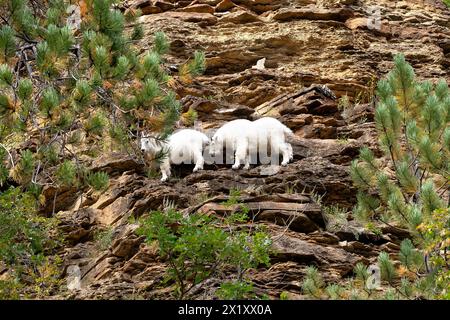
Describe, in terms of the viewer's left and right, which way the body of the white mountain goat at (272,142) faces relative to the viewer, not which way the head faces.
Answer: facing to the left of the viewer

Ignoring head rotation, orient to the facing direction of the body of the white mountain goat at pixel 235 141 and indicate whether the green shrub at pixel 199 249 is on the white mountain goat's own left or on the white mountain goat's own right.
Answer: on the white mountain goat's own left

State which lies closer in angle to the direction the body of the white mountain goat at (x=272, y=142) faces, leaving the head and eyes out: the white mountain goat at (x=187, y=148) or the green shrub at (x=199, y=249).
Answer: the white mountain goat

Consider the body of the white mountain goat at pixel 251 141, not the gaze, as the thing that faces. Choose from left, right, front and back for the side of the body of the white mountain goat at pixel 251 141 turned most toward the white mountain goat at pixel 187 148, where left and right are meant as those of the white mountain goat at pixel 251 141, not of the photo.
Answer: front

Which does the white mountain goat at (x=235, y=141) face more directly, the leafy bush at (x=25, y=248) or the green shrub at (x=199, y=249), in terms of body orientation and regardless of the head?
the leafy bush

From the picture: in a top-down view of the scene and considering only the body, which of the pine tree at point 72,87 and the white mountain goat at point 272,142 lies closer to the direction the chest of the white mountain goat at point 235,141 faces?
the pine tree

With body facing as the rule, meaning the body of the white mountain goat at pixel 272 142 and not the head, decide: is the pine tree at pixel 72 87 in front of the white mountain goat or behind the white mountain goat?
in front

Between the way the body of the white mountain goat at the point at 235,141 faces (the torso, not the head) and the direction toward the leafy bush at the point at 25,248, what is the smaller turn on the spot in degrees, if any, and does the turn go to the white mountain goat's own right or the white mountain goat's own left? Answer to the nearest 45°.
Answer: approximately 45° to the white mountain goat's own left

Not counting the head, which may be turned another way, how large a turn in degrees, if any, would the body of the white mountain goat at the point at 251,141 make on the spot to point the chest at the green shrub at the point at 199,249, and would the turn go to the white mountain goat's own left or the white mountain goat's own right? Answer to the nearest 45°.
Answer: approximately 90° to the white mountain goat's own left

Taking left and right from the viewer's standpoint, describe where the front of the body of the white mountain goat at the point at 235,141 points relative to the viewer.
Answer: facing to the left of the viewer

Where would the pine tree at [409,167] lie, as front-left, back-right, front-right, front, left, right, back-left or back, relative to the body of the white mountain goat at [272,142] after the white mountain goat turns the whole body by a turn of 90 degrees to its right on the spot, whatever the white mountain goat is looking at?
back-right

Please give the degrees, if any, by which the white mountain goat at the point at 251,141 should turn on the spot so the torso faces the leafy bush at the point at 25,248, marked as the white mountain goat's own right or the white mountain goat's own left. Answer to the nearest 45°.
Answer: approximately 45° to the white mountain goat's own left

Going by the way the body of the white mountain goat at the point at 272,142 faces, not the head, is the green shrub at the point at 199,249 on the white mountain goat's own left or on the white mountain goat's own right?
on the white mountain goat's own left

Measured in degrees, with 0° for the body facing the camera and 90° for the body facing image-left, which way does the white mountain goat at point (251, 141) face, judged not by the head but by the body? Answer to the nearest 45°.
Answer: approximately 90°

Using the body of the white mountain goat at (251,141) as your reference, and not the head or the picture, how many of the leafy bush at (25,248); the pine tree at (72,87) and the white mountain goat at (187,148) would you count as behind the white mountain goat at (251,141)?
0
